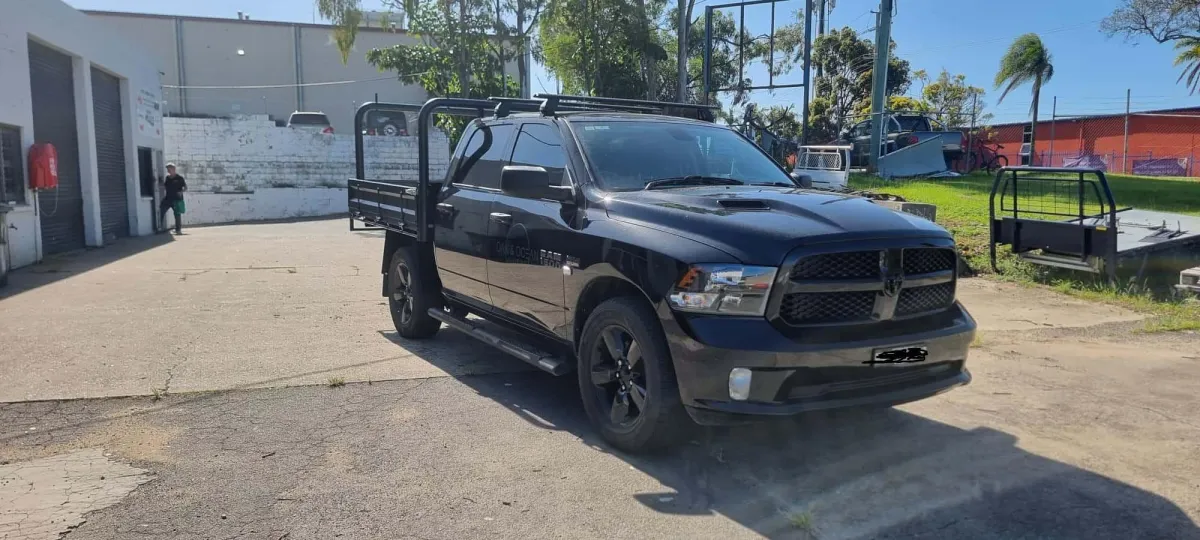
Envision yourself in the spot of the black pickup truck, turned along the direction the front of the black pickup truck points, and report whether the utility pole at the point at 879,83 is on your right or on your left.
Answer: on your left

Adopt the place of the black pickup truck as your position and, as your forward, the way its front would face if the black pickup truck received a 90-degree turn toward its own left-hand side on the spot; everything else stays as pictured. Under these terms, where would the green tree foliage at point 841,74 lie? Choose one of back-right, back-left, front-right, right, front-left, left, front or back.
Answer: front-left

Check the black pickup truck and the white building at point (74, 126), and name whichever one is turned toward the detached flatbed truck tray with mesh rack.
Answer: the white building

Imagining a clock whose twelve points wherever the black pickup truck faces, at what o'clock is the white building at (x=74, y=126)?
The white building is roughly at 6 o'clock from the black pickup truck.

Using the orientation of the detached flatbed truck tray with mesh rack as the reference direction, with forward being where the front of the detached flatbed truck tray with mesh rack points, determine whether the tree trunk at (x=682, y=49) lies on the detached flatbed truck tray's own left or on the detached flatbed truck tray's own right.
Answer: on the detached flatbed truck tray's own right

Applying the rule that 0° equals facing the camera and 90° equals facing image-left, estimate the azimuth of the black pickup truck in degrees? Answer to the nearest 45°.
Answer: approximately 315°

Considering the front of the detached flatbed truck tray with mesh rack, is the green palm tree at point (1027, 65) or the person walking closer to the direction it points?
the person walking

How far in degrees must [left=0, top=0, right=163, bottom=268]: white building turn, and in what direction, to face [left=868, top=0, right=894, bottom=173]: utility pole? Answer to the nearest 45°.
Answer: approximately 45° to its left

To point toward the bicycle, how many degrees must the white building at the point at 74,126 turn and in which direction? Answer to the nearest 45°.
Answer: approximately 45° to its left

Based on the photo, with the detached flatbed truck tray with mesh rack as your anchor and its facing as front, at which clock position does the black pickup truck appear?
The black pickup truck is roughly at 11 o'clock from the detached flatbed truck tray with mesh rack.

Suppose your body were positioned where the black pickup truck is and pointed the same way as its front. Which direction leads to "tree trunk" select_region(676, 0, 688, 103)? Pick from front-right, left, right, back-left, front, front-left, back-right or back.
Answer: back-left

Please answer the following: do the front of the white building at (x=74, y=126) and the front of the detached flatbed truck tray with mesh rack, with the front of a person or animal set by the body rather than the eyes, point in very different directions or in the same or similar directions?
very different directions
